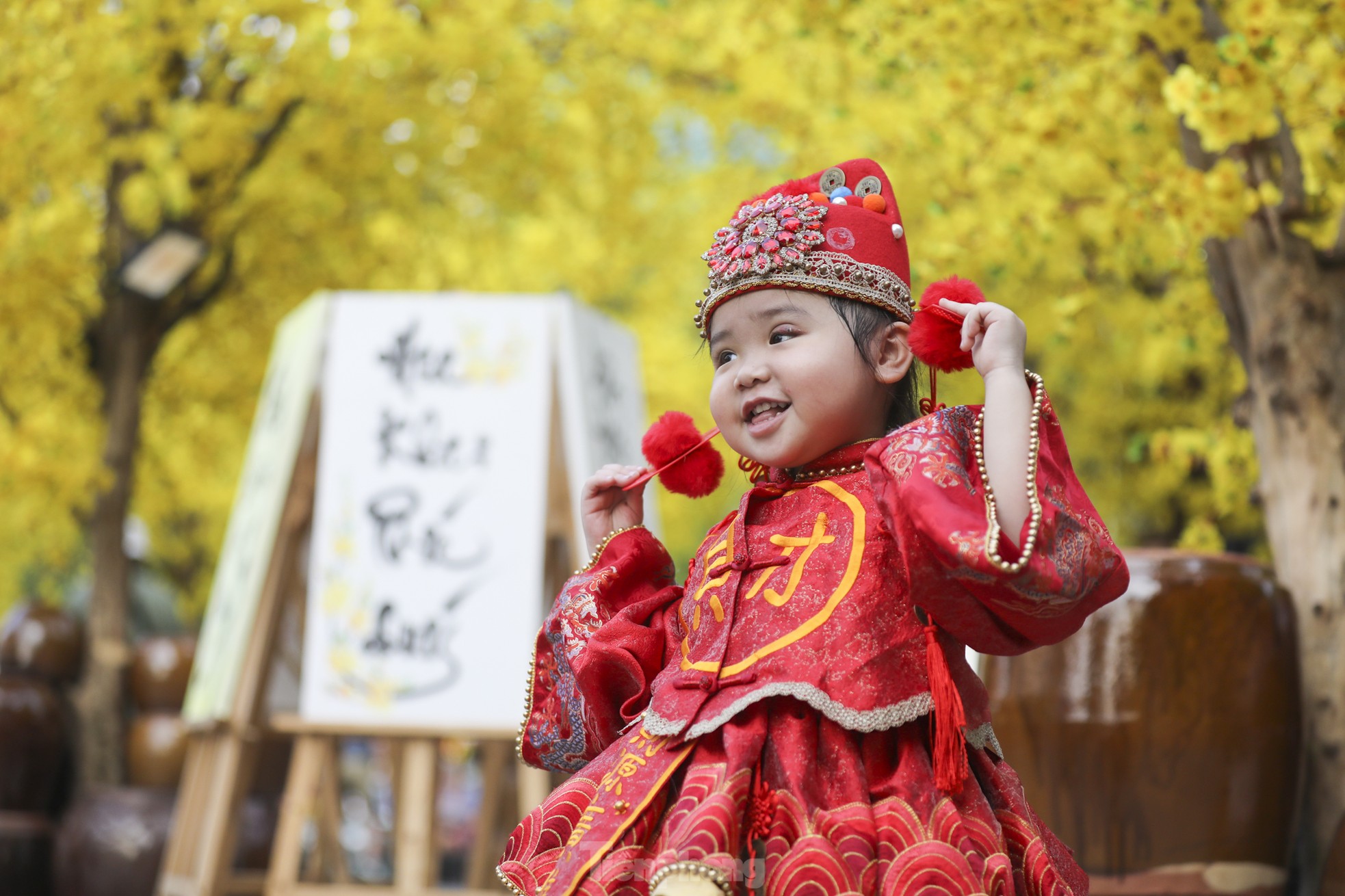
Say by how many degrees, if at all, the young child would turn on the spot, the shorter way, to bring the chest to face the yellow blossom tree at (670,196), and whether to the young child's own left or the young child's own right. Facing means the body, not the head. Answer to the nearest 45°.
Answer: approximately 135° to the young child's own right

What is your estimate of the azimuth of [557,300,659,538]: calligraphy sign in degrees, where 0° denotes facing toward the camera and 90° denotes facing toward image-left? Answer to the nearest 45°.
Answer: approximately 315°

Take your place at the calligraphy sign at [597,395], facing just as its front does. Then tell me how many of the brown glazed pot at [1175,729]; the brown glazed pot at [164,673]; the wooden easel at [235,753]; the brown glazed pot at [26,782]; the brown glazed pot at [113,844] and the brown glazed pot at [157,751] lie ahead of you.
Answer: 1

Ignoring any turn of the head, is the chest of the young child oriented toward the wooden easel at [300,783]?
no

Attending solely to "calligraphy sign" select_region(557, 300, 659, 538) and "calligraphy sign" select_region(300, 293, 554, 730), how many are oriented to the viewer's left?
0

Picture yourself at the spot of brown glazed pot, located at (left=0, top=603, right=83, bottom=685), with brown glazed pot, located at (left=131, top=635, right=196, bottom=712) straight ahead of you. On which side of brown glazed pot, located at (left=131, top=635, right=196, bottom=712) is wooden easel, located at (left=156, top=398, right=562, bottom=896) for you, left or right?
right

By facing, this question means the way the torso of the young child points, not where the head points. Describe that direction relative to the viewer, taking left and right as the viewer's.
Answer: facing the viewer and to the left of the viewer

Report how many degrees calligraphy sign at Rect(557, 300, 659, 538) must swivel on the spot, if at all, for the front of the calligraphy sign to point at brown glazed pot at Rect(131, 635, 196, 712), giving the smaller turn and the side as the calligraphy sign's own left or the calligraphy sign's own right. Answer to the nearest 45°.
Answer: approximately 180°

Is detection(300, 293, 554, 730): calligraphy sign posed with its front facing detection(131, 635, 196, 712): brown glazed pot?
no

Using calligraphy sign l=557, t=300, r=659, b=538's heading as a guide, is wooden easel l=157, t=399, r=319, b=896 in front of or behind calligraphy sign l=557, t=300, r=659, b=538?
behind

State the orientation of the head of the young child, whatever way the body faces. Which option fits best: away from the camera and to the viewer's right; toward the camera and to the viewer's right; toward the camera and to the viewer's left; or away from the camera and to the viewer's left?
toward the camera and to the viewer's left

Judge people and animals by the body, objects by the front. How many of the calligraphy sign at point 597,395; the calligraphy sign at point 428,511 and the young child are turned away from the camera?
0

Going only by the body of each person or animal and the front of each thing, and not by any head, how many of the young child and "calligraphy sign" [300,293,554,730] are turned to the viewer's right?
0

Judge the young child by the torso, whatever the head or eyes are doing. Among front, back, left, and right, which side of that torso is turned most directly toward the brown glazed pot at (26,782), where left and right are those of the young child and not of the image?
right

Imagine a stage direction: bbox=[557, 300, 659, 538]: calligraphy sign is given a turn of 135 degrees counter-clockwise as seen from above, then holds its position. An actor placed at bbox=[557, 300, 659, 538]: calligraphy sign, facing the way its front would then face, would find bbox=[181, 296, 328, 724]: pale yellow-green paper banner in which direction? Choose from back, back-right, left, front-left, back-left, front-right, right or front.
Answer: left

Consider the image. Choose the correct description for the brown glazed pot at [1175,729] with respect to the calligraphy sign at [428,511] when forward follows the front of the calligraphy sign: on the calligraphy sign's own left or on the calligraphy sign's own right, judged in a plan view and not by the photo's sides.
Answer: on the calligraphy sign's own left

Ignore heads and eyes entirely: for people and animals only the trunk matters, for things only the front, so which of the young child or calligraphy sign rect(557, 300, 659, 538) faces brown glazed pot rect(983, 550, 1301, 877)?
the calligraphy sign

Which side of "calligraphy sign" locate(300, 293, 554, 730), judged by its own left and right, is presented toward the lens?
front

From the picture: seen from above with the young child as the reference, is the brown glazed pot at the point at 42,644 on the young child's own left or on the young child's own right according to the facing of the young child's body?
on the young child's own right

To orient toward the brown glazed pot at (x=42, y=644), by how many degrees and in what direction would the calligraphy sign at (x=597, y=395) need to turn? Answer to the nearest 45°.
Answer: approximately 180°
